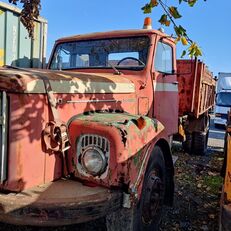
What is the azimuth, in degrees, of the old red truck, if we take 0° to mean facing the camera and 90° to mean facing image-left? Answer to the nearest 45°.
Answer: approximately 45°

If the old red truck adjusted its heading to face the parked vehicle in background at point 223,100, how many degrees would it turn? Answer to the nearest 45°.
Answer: approximately 180°

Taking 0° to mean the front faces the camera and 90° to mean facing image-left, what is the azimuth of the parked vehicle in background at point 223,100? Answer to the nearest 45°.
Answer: approximately 0°

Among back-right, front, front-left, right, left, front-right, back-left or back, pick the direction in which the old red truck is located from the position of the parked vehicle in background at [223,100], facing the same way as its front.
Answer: front

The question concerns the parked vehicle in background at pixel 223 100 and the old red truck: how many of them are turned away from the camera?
0

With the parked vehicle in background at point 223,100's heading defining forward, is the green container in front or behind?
in front

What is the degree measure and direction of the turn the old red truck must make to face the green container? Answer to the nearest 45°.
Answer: approximately 90° to its right

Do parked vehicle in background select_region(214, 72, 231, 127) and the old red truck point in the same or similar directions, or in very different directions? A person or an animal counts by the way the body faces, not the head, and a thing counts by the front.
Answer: same or similar directions

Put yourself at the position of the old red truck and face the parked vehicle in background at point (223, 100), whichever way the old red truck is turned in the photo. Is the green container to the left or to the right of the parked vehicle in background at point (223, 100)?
left
